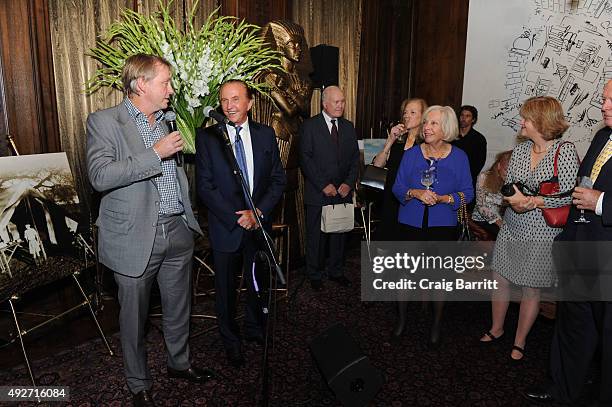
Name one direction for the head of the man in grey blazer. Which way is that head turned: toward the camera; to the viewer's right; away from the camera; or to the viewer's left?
to the viewer's right

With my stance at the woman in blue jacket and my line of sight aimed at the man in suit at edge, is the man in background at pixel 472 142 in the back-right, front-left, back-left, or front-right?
back-left

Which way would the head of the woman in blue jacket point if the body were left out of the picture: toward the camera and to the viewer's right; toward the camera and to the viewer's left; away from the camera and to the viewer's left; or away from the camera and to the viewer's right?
toward the camera and to the viewer's left

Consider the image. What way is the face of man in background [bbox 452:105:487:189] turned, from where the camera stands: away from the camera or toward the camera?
toward the camera

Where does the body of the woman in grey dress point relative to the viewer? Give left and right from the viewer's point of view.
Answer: facing the viewer and to the left of the viewer

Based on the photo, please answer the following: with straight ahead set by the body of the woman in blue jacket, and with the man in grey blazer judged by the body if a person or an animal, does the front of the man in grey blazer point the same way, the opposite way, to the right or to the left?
to the left

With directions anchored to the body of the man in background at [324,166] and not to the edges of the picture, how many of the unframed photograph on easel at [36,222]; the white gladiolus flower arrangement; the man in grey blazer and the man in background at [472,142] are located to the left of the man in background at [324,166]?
1

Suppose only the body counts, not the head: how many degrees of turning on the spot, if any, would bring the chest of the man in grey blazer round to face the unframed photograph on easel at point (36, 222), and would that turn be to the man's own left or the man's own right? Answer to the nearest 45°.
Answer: approximately 180°

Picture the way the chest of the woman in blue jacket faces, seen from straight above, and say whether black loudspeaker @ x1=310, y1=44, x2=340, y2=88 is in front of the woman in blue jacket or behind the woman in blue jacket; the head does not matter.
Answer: behind

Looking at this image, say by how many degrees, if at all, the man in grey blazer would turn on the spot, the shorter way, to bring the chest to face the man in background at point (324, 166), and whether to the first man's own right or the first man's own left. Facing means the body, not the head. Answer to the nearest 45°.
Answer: approximately 90° to the first man's own left

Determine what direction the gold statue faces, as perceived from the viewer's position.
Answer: facing the viewer and to the right of the viewer

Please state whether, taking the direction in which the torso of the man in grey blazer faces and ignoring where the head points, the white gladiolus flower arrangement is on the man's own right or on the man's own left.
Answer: on the man's own left

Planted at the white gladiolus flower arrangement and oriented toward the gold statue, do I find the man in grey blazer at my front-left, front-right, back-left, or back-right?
back-right

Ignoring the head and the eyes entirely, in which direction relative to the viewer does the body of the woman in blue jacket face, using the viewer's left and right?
facing the viewer

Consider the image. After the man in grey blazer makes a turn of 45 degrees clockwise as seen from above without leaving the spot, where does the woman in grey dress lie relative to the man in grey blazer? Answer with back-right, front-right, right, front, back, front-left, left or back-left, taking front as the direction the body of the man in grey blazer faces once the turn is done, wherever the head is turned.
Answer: left
